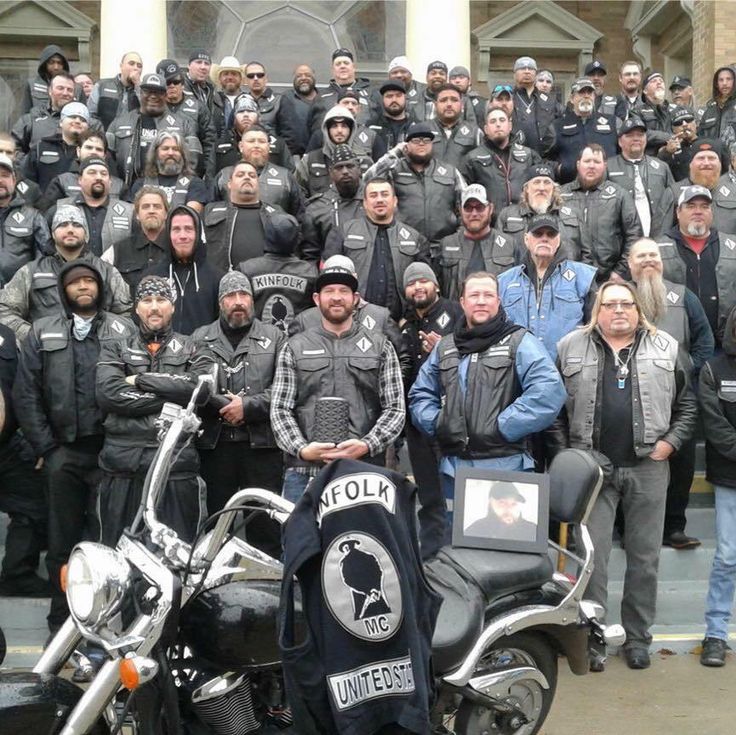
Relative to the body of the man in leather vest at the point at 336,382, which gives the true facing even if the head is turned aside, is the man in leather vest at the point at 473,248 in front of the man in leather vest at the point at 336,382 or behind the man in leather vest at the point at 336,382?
behind

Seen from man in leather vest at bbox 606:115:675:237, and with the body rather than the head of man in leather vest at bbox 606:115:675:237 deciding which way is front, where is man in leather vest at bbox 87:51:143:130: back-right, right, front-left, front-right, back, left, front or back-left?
right

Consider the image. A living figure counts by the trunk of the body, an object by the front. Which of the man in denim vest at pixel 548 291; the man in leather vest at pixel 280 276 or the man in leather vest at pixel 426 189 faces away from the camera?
the man in leather vest at pixel 280 276

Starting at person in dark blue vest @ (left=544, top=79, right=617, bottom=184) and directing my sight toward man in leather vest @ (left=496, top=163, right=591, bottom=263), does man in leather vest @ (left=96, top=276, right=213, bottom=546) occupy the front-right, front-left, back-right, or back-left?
front-right

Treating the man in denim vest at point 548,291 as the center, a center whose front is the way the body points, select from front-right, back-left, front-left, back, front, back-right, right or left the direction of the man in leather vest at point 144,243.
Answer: right

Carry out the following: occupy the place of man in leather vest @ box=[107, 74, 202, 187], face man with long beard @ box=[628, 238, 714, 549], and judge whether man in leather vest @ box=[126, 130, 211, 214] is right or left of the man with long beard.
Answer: right

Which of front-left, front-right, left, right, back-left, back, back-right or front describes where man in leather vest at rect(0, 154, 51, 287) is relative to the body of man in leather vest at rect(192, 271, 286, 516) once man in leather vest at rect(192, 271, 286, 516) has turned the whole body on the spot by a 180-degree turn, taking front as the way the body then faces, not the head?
front-left

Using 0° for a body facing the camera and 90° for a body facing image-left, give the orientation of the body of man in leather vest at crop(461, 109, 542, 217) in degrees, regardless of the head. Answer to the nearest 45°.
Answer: approximately 0°

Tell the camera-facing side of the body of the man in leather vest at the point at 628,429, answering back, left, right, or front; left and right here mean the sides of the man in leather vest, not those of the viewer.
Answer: front

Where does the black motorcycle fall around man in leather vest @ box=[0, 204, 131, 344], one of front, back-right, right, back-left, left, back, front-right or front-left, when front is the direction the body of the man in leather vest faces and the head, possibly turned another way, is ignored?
front

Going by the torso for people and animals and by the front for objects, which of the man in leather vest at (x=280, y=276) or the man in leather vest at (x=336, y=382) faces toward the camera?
the man in leather vest at (x=336, y=382)

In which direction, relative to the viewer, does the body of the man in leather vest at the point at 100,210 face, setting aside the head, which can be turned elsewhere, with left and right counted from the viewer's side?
facing the viewer

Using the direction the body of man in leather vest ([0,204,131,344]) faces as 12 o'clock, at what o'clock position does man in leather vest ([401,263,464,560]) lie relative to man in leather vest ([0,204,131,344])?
man in leather vest ([401,263,464,560]) is roughly at 10 o'clock from man in leather vest ([0,204,131,344]).

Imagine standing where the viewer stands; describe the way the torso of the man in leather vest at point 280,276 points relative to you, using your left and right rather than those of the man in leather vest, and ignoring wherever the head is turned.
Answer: facing away from the viewer

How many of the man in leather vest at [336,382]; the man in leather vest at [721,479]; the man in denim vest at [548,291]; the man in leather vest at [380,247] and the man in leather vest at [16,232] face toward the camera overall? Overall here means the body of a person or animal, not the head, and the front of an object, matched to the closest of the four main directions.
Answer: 5

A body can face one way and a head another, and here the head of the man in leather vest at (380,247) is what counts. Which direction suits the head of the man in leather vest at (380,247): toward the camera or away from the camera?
toward the camera

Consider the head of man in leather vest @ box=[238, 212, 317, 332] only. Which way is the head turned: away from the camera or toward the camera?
away from the camera

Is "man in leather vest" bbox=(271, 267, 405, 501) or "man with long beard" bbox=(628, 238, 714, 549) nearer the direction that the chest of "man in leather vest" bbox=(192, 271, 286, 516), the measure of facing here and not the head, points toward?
the man in leather vest

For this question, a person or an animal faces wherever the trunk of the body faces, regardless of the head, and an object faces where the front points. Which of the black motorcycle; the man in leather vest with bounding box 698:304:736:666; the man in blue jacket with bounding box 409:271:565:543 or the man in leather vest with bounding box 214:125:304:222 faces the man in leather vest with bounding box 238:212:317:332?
the man in leather vest with bounding box 214:125:304:222

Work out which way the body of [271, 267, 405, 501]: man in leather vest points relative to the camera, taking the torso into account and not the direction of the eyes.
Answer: toward the camera

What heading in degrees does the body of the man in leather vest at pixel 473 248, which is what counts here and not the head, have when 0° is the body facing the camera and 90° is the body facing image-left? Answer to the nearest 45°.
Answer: approximately 0°

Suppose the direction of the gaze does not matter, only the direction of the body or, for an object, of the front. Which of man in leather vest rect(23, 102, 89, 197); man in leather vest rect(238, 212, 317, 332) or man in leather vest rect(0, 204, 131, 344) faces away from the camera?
man in leather vest rect(238, 212, 317, 332)
